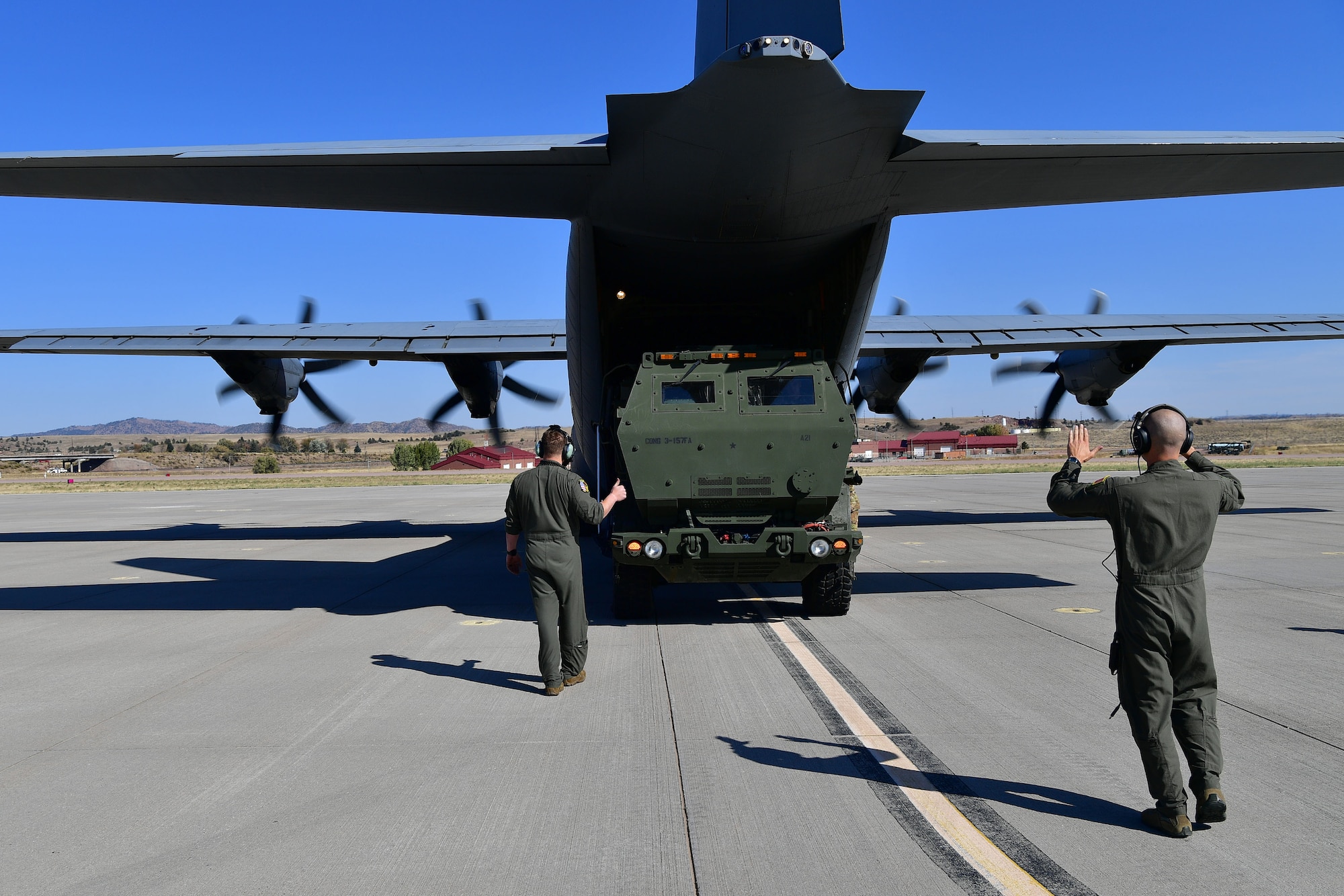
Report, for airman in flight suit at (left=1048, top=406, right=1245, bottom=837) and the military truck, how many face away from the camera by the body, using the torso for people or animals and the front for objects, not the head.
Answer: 1

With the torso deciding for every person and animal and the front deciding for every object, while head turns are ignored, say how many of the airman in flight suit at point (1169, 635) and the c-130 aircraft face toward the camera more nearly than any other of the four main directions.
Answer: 0

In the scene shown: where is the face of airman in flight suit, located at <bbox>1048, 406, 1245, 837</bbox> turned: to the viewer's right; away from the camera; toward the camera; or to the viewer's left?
away from the camera

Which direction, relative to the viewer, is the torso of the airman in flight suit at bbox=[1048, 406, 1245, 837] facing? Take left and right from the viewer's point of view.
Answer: facing away from the viewer

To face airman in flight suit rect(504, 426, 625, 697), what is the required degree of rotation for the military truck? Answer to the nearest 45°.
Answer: approximately 45° to its right

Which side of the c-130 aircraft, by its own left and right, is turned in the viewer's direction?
back

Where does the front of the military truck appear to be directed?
toward the camera

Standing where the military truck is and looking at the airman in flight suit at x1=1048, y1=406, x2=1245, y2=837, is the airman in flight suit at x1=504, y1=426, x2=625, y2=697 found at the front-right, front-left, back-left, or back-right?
front-right

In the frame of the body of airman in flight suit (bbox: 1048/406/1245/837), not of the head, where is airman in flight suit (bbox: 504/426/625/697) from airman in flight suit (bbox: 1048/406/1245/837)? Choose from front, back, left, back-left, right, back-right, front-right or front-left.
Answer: left

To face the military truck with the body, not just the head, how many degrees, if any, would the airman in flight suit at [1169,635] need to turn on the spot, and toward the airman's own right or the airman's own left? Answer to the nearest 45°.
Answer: approximately 45° to the airman's own left

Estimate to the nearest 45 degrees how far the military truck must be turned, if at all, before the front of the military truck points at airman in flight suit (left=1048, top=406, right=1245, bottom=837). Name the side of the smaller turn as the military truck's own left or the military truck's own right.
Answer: approximately 45° to the military truck's own left

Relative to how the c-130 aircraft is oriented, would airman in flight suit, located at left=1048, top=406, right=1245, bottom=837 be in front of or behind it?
behind
